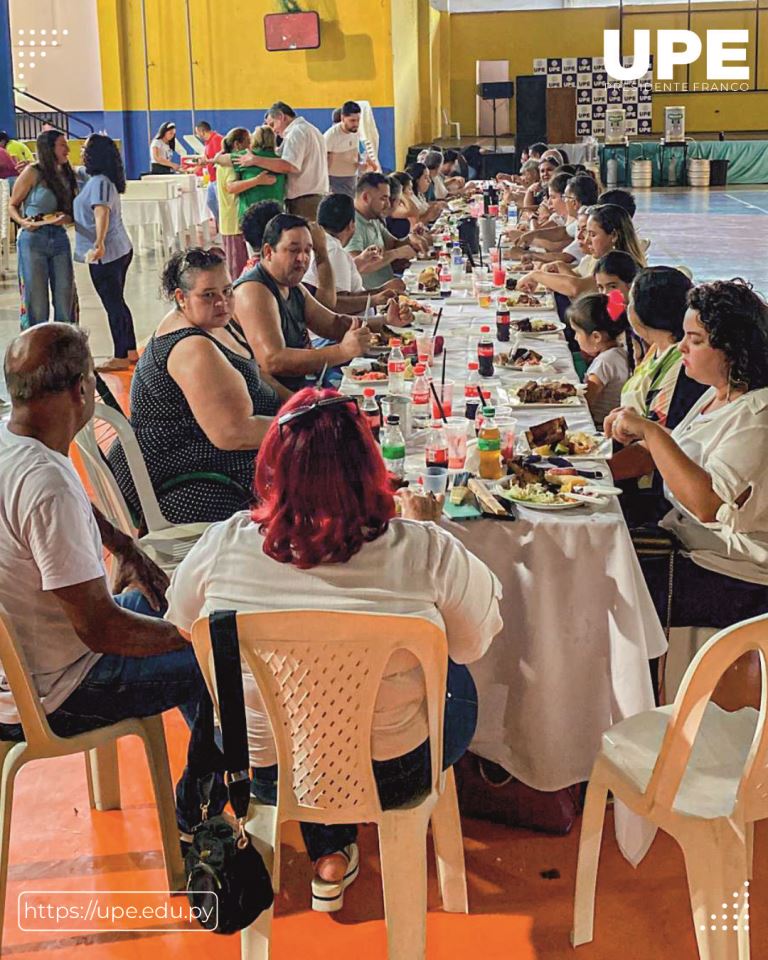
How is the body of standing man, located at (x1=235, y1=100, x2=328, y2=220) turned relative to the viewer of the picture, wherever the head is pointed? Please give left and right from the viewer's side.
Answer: facing to the left of the viewer

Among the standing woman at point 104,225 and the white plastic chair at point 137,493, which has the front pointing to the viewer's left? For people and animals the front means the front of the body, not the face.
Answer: the standing woman

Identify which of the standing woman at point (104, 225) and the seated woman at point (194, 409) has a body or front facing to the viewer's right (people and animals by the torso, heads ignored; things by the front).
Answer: the seated woman

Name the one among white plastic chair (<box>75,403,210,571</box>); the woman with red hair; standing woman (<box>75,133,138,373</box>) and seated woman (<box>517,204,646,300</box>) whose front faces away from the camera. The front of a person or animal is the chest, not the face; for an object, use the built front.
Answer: the woman with red hair

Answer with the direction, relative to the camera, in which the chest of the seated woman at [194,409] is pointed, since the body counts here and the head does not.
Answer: to the viewer's right

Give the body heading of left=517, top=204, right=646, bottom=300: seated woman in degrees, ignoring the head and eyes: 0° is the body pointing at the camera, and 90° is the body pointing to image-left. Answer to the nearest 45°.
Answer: approximately 90°

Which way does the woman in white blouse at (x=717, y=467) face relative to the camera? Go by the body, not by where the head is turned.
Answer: to the viewer's left

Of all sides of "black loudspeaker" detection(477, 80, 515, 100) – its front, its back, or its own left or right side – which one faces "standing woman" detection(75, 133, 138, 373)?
front

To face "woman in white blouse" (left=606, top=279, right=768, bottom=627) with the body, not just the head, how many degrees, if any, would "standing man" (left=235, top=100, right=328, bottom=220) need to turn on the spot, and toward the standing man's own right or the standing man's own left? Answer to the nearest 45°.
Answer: approximately 90° to the standing man's own left

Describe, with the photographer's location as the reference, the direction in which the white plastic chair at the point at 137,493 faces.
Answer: facing to the right of the viewer

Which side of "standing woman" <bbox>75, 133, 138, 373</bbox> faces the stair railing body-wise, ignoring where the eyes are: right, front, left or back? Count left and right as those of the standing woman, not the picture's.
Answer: right

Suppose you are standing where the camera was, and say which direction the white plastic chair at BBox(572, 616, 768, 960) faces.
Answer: facing away from the viewer and to the left of the viewer

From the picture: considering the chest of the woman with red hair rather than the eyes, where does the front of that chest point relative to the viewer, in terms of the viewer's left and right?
facing away from the viewer

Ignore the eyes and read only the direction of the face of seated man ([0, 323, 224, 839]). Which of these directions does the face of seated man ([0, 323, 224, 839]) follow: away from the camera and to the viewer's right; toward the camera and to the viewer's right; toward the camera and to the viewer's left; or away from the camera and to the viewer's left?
away from the camera and to the viewer's right
